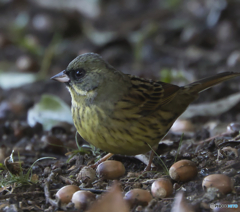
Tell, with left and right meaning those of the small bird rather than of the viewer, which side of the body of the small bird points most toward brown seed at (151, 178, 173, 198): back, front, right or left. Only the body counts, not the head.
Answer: left

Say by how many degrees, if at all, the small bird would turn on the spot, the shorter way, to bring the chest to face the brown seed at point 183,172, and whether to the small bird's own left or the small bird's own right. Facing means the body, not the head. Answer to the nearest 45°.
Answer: approximately 135° to the small bird's own left

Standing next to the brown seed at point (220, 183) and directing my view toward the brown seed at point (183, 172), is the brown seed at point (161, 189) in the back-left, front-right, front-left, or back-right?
front-left

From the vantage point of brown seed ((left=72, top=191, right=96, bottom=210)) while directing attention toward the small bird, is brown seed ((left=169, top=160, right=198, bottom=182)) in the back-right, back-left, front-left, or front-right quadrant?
front-right

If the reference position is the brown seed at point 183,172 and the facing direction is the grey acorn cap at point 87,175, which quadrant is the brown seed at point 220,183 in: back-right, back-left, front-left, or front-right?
back-left

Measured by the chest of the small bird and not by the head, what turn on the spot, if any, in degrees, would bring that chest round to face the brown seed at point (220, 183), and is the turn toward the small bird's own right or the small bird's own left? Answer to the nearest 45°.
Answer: approximately 135° to the small bird's own left

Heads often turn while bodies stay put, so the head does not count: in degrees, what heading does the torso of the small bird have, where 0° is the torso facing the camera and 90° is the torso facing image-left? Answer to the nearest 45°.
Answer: approximately 90°

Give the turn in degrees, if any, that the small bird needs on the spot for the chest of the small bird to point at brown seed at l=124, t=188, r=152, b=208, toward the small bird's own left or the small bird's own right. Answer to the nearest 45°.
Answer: approximately 90° to the small bird's own left
